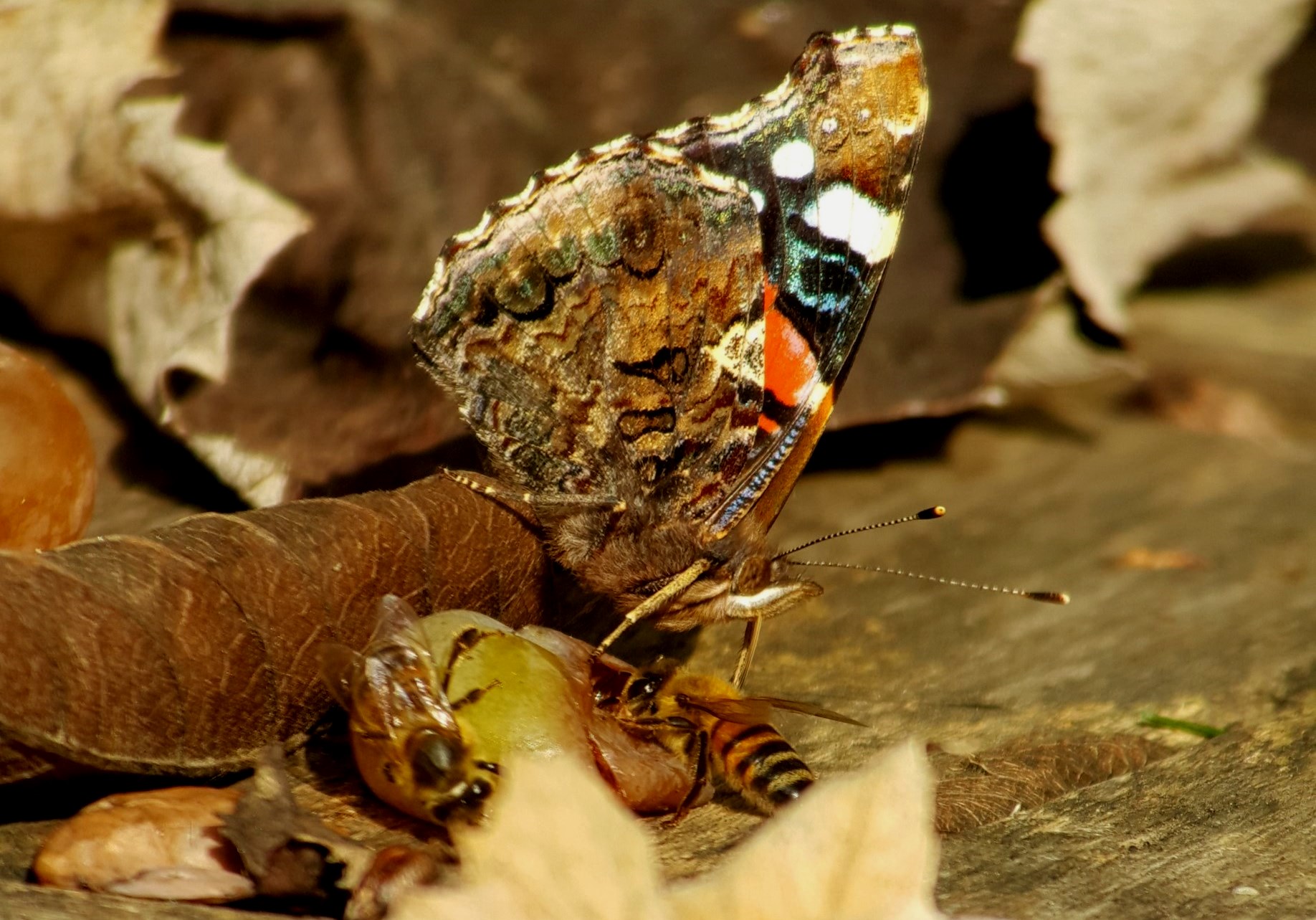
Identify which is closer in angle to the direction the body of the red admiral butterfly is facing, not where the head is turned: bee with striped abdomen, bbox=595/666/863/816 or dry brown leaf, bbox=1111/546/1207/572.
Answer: the dry brown leaf

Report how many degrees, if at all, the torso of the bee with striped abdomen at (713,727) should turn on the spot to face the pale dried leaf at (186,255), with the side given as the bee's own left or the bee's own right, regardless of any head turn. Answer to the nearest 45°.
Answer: approximately 45° to the bee's own right

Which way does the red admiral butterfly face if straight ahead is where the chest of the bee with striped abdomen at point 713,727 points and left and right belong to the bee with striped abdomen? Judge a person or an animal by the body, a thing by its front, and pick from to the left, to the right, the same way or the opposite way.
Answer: the opposite way

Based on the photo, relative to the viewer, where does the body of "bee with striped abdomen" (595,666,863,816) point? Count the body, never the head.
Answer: to the viewer's left

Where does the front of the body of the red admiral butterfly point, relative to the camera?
to the viewer's right
